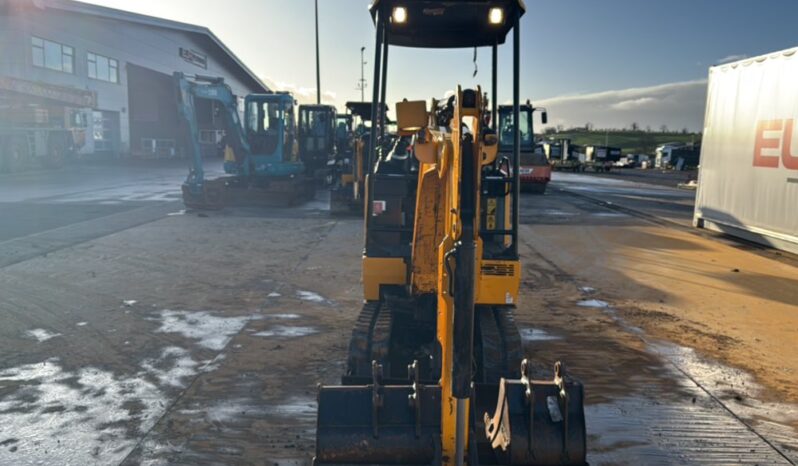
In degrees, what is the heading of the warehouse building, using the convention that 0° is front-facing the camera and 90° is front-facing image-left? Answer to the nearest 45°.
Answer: approximately 315°

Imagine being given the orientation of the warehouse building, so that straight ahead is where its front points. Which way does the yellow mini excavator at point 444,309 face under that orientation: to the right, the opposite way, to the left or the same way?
to the right

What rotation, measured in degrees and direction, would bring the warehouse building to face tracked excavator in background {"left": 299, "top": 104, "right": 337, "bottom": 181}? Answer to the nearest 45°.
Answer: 0° — it already faces it

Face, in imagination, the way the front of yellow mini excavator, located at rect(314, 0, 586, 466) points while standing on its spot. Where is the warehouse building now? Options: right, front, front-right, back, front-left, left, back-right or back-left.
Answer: back-right

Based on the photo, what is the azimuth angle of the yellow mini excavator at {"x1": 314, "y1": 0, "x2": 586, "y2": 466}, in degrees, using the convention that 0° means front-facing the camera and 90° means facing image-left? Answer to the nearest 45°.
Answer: approximately 0°

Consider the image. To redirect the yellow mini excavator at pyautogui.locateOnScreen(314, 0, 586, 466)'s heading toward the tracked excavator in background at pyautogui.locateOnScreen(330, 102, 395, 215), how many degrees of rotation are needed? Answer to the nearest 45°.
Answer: approximately 180°

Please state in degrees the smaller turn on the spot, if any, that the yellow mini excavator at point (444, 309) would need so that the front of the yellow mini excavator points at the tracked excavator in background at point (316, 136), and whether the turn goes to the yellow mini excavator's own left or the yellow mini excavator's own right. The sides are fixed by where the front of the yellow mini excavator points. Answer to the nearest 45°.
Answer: approximately 180°

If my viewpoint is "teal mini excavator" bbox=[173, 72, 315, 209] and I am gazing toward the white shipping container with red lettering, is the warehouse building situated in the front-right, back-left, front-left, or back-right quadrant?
back-left
